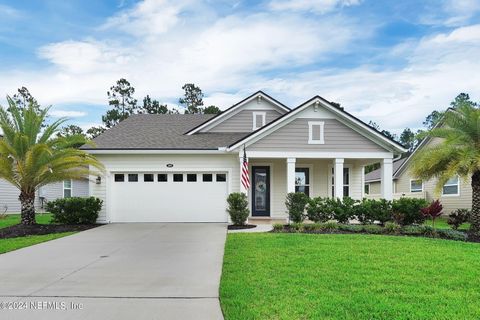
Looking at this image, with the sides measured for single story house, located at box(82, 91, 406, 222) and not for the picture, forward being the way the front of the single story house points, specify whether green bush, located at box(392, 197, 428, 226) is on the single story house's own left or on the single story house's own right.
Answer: on the single story house's own left

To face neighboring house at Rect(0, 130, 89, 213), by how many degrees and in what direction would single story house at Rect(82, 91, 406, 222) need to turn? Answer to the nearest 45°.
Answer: approximately 135° to its right

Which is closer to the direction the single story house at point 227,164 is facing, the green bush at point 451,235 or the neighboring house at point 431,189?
the green bush

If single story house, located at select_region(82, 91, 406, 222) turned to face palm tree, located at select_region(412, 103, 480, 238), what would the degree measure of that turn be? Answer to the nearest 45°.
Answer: approximately 45° to its left

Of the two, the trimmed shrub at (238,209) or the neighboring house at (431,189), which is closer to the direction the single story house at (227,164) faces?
the trimmed shrub

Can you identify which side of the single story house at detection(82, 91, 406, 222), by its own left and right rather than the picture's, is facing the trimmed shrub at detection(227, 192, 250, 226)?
front

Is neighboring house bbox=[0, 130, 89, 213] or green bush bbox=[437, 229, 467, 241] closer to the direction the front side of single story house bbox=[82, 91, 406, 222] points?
the green bush

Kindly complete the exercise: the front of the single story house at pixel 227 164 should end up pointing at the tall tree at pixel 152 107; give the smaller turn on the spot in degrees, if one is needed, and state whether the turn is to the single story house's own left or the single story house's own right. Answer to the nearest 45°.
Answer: approximately 180°

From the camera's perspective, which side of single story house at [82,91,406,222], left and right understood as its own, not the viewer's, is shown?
front

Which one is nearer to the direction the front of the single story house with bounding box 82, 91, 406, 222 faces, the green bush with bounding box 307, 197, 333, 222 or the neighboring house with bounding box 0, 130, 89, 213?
the green bush

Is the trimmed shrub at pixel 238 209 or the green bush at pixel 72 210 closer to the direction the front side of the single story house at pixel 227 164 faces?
the trimmed shrub
